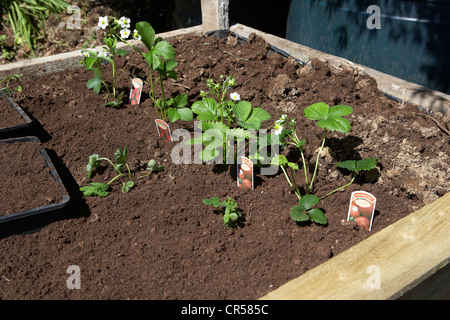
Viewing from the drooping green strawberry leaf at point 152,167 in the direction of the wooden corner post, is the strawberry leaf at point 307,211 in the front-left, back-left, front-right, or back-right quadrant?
back-right

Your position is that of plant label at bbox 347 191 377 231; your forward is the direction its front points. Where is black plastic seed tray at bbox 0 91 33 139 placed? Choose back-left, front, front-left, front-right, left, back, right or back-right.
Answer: right

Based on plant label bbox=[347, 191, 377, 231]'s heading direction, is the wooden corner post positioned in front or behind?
behind

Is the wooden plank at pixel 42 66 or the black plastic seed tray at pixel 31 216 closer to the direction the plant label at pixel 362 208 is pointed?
the black plastic seed tray

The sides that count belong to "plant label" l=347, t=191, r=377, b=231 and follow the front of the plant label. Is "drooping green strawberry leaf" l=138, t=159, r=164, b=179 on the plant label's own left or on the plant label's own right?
on the plant label's own right

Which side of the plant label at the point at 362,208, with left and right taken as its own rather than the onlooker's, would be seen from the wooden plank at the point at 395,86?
back

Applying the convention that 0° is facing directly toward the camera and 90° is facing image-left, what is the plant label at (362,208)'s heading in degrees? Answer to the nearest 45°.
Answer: approximately 0°

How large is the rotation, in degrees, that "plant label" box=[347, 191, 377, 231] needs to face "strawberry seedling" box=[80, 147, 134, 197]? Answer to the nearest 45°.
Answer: approximately 90° to its right
